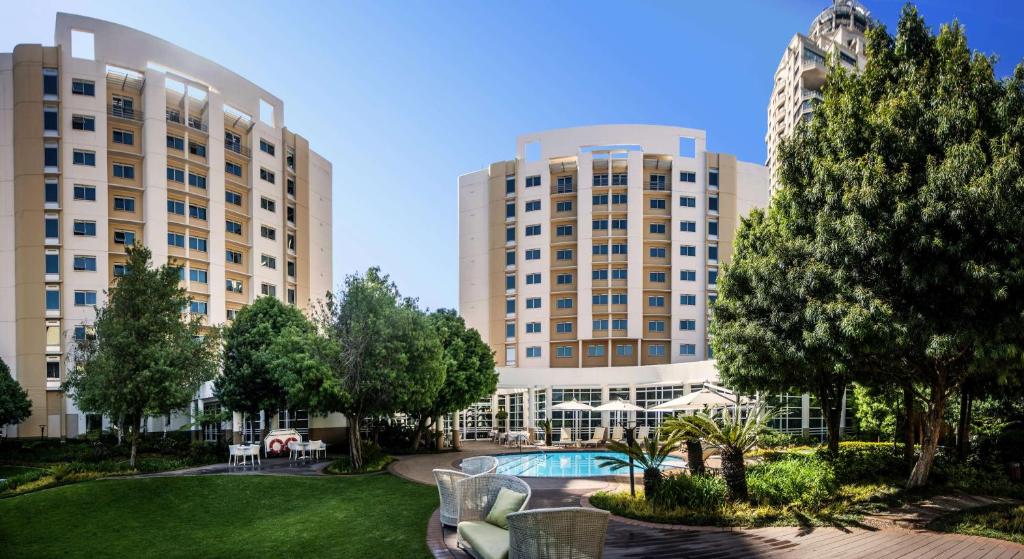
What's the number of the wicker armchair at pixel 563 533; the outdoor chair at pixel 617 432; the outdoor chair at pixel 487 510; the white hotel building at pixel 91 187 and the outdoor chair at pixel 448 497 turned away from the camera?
1

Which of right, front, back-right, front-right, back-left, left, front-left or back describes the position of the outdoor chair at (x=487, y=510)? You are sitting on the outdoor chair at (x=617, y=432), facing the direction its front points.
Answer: front

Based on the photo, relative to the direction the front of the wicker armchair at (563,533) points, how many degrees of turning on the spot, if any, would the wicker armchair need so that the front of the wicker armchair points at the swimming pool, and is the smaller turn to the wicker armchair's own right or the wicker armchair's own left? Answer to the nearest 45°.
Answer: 0° — it already faces it

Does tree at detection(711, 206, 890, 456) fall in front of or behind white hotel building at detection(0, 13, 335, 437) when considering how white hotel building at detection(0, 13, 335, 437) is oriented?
in front

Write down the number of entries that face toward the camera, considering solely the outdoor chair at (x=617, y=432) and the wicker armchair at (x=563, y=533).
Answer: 1

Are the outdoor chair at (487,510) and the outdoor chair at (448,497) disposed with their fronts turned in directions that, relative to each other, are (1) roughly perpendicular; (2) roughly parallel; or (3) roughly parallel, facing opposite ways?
roughly perpendicular

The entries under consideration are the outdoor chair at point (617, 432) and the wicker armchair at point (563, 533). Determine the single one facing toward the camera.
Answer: the outdoor chair

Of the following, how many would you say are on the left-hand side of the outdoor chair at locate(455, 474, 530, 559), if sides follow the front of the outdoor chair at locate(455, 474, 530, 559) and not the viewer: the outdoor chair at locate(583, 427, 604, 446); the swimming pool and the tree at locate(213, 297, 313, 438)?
0

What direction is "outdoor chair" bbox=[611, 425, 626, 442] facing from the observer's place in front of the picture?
facing the viewer

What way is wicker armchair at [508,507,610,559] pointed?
away from the camera

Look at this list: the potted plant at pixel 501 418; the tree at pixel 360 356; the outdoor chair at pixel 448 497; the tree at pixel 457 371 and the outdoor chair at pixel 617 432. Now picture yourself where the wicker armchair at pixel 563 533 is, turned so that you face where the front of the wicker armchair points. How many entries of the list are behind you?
0

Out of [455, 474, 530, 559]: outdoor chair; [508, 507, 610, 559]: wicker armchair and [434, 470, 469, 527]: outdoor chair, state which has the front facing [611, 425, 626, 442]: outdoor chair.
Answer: the wicker armchair

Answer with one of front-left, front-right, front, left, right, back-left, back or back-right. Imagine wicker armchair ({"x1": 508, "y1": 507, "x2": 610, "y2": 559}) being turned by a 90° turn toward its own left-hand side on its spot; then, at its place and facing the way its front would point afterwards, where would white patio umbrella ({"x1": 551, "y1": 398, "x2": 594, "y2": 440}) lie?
right

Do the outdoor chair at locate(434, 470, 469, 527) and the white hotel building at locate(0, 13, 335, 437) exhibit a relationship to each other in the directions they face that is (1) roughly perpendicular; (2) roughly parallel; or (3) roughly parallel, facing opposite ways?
roughly parallel

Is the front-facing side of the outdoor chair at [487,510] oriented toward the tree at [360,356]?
no
